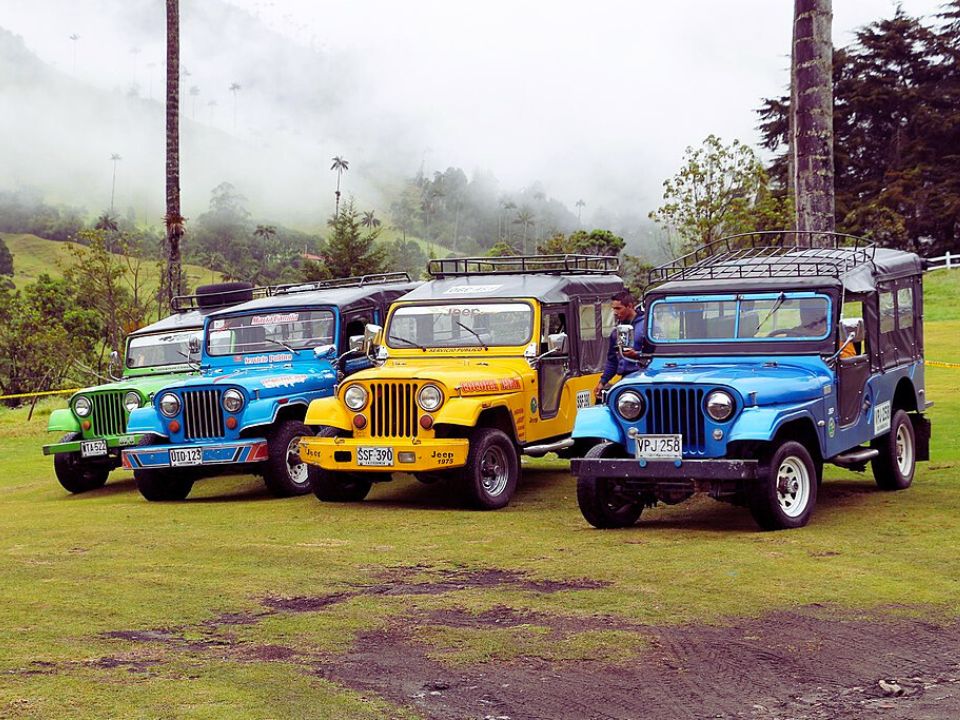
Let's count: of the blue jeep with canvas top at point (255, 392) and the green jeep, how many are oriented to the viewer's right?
0

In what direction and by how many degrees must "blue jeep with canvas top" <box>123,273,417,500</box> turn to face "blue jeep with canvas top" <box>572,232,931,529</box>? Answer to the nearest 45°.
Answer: approximately 90° to its left

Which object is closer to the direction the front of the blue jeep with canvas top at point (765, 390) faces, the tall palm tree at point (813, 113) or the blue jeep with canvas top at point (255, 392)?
the blue jeep with canvas top

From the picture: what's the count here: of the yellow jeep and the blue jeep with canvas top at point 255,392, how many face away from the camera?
0

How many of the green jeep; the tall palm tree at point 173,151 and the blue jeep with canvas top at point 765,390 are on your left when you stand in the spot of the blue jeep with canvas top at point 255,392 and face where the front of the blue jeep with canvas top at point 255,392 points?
1

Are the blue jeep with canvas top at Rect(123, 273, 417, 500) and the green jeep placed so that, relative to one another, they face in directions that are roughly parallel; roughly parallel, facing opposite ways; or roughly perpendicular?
roughly parallel

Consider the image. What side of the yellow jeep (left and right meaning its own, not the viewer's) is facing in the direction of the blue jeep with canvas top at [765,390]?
left

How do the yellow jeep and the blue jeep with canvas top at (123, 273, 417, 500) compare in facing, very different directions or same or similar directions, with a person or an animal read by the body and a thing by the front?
same or similar directions

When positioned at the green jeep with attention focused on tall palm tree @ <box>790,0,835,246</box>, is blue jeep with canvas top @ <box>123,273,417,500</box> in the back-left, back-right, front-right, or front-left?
front-right

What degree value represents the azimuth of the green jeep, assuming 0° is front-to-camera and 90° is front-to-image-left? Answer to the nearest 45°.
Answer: approximately 45°

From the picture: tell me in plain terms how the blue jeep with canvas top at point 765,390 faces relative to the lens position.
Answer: facing the viewer and to the left of the viewer

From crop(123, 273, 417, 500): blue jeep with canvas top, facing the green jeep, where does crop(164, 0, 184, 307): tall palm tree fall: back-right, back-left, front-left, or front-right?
front-right
